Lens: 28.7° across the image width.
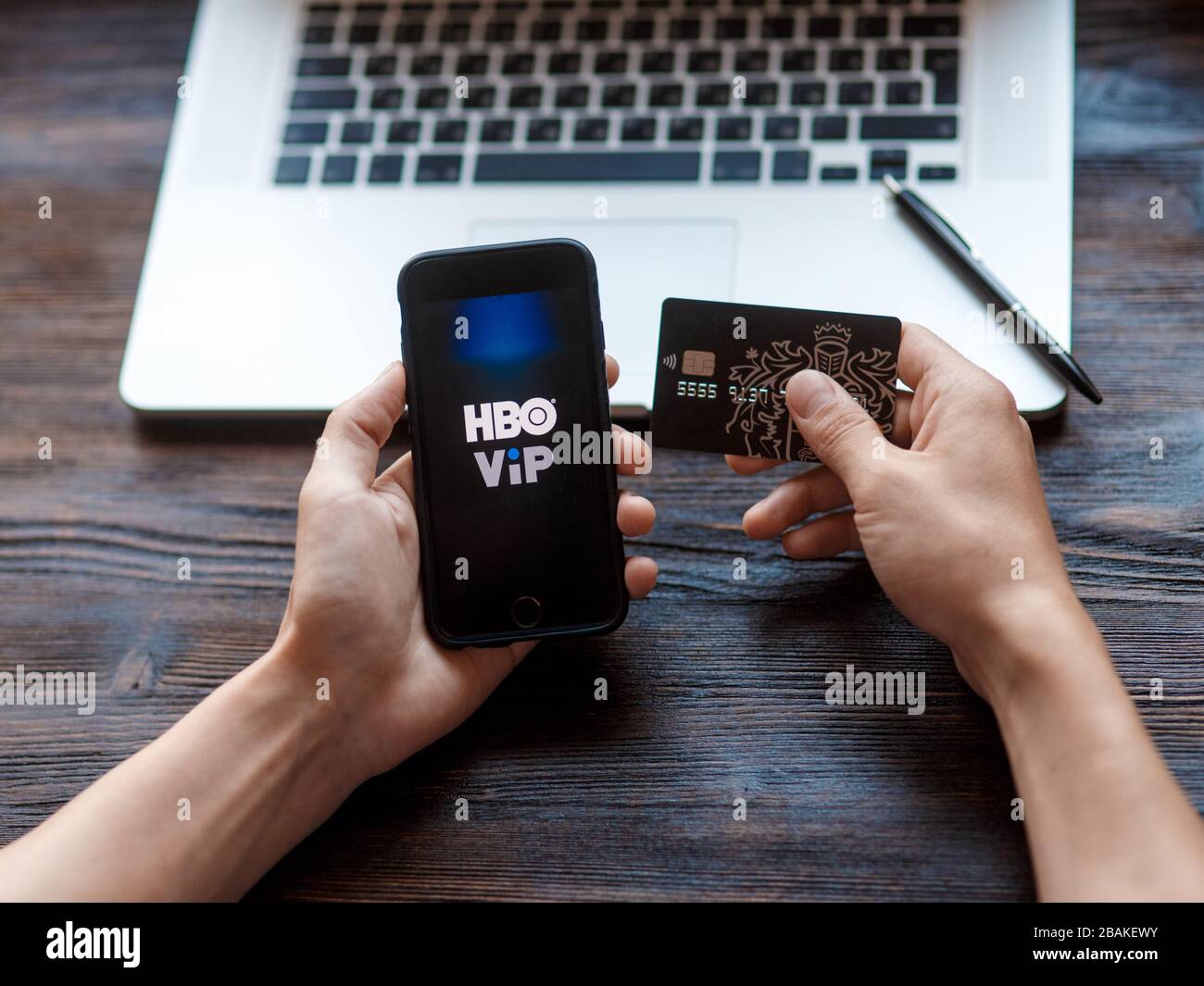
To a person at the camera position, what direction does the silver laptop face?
facing the viewer

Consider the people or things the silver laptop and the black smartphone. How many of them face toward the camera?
2
